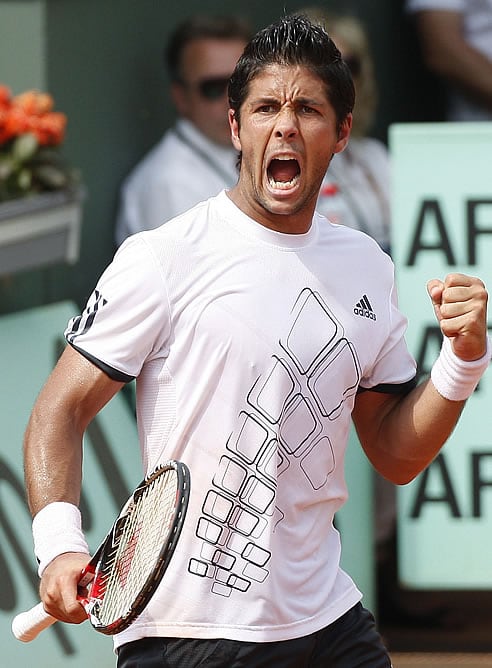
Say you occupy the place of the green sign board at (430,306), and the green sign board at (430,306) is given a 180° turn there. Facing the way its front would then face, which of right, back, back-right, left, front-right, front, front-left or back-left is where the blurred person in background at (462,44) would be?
front

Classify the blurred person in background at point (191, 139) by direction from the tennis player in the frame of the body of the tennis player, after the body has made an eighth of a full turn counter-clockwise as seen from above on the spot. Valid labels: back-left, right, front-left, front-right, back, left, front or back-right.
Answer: back-left

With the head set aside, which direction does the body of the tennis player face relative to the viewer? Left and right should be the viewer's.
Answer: facing the viewer

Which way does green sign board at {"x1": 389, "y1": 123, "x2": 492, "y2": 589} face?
toward the camera

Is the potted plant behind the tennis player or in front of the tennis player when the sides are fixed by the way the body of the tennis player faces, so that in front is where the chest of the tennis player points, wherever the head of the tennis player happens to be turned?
behind

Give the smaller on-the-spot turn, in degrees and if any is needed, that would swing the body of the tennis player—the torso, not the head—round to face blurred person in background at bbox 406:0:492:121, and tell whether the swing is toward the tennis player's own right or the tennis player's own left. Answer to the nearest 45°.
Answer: approximately 180°

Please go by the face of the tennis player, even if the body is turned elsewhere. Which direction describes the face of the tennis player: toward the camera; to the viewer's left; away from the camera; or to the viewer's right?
toward the camera

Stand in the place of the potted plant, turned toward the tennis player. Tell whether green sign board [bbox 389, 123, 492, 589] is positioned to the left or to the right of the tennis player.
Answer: left

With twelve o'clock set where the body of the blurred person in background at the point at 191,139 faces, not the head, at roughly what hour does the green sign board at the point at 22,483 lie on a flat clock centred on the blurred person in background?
The green sign board is roughly at 2 o'clock from the blurred person in background.

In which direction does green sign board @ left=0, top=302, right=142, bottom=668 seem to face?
toward the camera

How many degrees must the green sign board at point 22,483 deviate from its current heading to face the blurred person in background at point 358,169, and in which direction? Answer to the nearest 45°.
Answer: approximately 135° to its left

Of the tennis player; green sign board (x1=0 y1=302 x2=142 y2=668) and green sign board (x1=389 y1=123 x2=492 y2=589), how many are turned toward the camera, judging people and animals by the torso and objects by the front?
3

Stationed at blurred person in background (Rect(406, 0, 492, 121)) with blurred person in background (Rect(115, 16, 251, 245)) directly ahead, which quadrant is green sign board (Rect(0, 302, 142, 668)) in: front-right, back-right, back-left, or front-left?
front-left

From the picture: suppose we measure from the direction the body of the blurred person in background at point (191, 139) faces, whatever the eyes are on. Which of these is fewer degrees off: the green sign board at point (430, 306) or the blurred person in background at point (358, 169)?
the green sign board

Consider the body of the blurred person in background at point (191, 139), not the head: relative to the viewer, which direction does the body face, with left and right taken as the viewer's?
facing the viewer and to the right of the viewer
